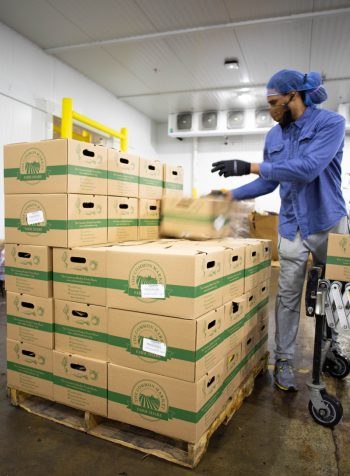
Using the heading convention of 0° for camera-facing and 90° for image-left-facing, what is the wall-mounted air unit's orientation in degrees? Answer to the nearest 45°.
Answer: approximately 0°

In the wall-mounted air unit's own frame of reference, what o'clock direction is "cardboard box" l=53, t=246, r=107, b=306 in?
The cardboard box is roughly at 12 o'clock from the wall-mounted air unit.

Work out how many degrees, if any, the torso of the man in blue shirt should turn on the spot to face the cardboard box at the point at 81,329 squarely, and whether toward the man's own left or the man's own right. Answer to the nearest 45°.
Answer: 0° — they already face it

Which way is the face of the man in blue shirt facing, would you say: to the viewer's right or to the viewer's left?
to the viewer's left

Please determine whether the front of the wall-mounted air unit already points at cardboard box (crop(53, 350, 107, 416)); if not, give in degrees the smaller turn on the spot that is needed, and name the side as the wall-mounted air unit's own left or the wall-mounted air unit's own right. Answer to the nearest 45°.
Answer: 0° — it already faces it

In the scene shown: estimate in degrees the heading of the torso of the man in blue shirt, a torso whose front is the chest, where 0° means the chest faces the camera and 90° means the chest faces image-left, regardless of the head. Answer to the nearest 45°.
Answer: approximately 45°

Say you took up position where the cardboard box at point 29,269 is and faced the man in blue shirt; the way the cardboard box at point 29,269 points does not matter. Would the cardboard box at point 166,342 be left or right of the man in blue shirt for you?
right

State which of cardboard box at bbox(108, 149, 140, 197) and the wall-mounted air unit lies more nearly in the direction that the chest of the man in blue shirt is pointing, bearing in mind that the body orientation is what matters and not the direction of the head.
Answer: the cardboard box

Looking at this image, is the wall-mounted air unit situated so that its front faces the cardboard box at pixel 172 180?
yes
